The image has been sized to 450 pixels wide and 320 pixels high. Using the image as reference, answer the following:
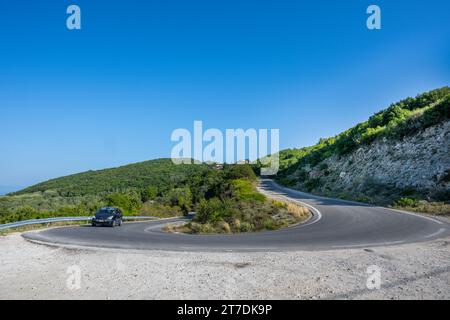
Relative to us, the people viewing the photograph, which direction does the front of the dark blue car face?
facing the viewer and to the left of the viewer
